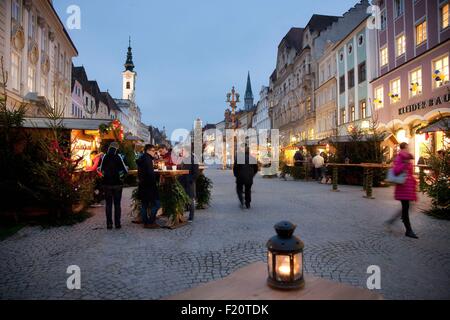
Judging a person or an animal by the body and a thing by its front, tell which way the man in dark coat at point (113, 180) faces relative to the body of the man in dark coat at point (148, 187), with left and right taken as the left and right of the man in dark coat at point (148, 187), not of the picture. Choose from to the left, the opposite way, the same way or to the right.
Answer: to the left

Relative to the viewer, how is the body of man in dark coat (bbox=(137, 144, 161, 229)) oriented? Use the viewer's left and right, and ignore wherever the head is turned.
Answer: facing to the right of the viewer

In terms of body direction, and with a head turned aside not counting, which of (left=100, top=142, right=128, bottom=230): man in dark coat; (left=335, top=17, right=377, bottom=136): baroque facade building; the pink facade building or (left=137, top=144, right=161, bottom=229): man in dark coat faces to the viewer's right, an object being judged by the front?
(left=137, top=144, right=161, bottom=229): man in dark coat

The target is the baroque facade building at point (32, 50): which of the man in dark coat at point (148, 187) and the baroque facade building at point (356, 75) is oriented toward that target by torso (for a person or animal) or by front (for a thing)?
the baroque facade building at point (356, 75)

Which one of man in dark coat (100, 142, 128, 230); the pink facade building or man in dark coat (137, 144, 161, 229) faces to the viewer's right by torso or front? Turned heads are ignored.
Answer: man in dark coat (137, 144, 161, 229)

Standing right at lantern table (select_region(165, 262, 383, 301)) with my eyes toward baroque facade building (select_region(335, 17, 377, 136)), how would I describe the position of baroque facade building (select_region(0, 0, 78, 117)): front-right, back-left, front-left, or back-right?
front-left

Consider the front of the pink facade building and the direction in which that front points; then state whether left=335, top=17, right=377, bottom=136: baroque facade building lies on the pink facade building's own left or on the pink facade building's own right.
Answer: on the pink facade building's own right

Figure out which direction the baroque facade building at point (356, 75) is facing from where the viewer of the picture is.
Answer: facing the viewer and to the left of the viewer

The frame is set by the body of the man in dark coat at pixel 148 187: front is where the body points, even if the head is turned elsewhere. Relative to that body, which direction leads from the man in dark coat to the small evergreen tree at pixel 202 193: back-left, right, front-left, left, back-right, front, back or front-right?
front-left

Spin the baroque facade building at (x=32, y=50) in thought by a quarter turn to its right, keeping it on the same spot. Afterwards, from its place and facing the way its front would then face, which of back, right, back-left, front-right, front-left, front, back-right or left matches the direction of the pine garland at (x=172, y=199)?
front-left

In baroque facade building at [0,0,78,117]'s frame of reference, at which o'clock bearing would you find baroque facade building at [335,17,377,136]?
baroque facade building at [335,17,377,136] is roughly at 11 o'clock from baroque facade building at [0,0,78,117].

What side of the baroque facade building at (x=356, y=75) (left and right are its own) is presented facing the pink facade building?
left

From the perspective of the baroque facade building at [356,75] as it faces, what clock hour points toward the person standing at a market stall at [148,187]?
The person standing at a market stall is roughly at 11 o'clock from the baroque facade building.

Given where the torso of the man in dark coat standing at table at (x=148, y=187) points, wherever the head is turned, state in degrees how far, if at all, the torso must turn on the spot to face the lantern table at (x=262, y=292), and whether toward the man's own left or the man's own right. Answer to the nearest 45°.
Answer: approximately 90° to the man's own right

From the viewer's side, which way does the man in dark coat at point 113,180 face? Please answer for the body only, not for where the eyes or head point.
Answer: away from the camera

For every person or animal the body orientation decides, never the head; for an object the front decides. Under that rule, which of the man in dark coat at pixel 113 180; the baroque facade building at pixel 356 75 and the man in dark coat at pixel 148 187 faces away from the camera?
the man in dark coat at pixel 113 180

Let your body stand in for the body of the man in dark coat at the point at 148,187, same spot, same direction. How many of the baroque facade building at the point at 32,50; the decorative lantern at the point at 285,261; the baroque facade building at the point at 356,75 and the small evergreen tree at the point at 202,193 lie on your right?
1

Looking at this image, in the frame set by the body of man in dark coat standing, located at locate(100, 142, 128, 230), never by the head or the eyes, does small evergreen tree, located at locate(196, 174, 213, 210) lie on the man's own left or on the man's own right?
on the man's own right

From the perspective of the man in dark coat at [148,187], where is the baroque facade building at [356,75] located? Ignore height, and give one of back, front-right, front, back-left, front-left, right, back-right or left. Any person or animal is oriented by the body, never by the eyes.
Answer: front-left
